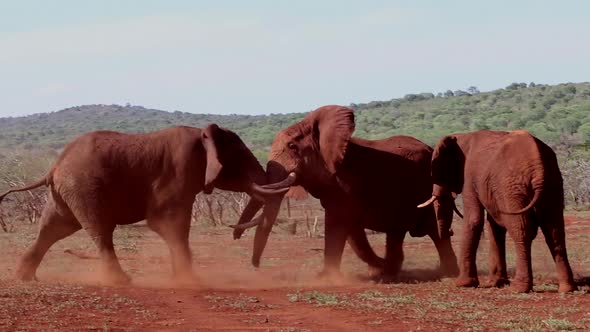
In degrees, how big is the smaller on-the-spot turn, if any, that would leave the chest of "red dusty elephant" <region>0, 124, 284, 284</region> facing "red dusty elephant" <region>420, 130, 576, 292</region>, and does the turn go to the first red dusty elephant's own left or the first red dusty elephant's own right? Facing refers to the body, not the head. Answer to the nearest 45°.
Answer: approximately 45° to the first red dusty elephant's own right

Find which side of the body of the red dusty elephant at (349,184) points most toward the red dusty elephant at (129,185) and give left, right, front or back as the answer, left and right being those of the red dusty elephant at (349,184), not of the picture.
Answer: front

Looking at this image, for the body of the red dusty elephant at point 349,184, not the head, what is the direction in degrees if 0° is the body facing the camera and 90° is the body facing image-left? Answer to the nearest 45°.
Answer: approximately 90°

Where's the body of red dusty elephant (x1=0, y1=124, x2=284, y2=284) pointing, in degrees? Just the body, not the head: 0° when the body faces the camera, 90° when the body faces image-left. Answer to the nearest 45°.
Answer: approximately 270°

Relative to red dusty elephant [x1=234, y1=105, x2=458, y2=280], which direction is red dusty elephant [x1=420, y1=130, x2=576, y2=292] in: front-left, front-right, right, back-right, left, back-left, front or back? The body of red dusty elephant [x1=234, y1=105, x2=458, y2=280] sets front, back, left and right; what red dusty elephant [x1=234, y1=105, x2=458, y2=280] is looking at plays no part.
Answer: back-left

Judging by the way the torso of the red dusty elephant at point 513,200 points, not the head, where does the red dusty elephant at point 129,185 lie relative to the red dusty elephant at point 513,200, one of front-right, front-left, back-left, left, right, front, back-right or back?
front-left

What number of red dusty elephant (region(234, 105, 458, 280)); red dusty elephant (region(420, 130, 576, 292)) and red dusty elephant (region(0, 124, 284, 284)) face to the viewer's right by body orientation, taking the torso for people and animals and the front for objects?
1

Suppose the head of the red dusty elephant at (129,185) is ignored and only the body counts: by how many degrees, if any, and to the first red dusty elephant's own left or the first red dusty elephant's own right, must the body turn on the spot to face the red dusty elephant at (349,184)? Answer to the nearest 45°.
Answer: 0° — it already faces it

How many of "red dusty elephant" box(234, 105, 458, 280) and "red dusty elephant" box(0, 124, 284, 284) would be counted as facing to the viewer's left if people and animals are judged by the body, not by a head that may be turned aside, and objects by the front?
1

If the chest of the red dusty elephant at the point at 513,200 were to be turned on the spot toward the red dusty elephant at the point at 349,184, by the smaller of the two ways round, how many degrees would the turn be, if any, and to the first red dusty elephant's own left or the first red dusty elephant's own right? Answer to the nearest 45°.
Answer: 0° — it already faces it

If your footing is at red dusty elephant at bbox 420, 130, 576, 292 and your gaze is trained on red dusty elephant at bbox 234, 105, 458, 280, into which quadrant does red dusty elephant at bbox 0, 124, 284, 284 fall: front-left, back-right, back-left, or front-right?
front-left

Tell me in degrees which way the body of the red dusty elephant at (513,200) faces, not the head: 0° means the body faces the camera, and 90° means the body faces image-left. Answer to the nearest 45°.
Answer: approximately 135°

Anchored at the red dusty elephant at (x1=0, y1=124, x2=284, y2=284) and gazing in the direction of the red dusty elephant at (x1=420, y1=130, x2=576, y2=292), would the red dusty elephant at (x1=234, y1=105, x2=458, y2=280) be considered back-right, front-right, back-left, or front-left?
front-left

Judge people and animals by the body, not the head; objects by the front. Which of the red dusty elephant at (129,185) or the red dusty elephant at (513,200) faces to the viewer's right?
the red dusty elephant at (129,185)

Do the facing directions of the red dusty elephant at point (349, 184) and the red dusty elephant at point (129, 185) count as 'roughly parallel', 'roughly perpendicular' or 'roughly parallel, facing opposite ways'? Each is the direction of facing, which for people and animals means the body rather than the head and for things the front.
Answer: roughly parallel, facing opposite ways
